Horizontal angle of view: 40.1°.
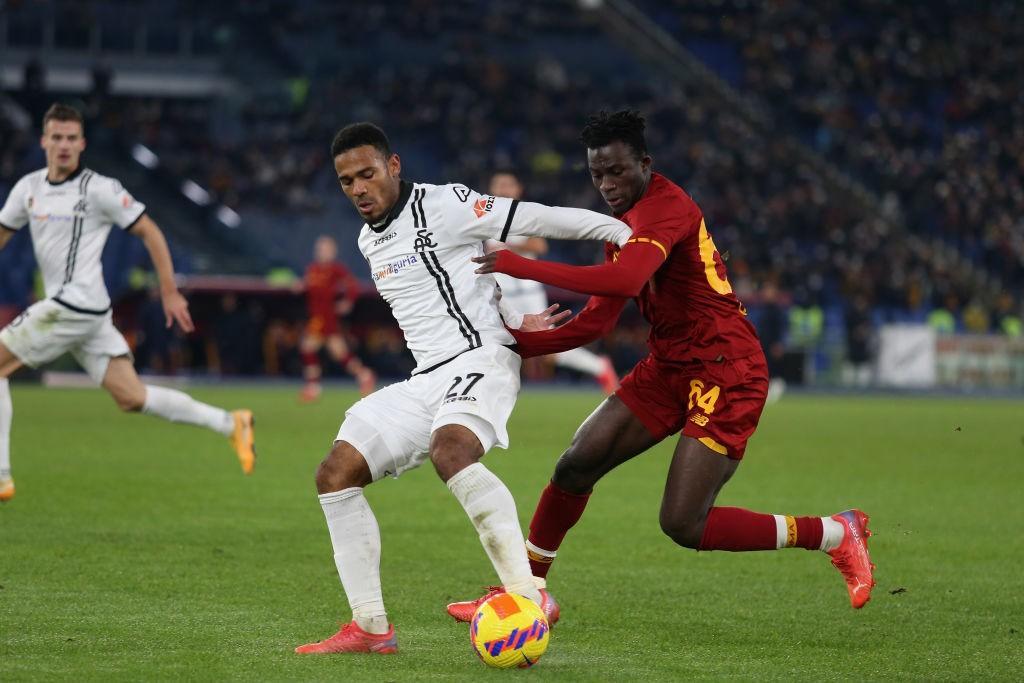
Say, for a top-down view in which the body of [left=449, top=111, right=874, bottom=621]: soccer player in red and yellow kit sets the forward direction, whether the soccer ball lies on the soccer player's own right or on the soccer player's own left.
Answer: on the soccer player's own left

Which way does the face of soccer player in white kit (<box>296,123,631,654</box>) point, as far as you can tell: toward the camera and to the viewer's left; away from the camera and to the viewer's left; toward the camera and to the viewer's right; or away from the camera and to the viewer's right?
toward the camera and to the viewer's left

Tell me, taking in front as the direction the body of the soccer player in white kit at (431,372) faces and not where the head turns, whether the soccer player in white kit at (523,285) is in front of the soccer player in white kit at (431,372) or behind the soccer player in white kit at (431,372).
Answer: behind

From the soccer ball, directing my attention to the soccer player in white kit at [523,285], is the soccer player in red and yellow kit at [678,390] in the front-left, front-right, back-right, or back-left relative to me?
front-right

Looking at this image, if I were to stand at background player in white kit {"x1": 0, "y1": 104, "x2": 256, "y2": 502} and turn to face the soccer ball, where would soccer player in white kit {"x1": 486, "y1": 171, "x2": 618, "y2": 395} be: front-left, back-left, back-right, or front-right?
back-left

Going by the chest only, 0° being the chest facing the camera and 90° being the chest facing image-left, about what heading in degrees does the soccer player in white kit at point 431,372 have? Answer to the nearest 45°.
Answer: approximately 45°

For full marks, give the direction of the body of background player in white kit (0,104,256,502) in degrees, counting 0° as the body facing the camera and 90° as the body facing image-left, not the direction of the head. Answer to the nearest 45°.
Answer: approximately 45°

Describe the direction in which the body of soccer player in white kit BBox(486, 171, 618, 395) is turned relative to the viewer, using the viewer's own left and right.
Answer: facing the viewer and to the left of the viewer

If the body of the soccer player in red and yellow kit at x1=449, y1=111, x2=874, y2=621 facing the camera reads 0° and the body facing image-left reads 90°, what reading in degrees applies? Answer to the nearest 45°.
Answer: approximately 90°
